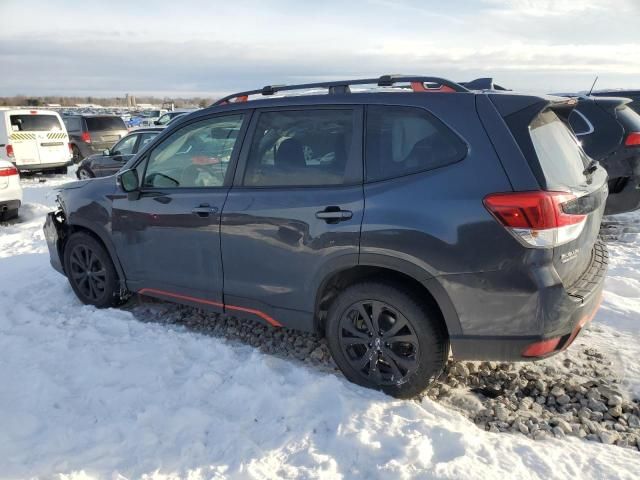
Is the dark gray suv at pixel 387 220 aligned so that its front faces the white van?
yes

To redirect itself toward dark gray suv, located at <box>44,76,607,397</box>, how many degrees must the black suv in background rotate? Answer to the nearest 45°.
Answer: approximately 135° to its left

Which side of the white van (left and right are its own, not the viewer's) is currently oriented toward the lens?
back

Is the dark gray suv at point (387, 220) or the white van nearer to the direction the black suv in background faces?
the white van

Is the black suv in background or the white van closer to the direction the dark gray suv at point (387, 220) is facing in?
the white van

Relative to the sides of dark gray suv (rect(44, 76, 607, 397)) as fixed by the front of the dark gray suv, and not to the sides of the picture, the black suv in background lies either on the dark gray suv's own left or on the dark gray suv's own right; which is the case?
on the dark gray suv's own right

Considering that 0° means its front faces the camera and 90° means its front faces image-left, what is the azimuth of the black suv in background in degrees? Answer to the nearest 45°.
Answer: approximately 135°

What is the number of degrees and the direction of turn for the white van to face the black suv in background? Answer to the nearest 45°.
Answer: approximately 135° to its right

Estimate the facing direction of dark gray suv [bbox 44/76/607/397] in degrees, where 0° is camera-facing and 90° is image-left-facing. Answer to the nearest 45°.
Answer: approximately 135°

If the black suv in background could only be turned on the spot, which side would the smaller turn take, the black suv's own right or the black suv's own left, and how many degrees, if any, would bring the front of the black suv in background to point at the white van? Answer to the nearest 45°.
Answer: approximately 45° to the black suv's own left

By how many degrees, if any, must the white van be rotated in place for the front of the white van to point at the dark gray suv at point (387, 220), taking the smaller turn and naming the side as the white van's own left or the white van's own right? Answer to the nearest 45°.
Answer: approximately 180°
